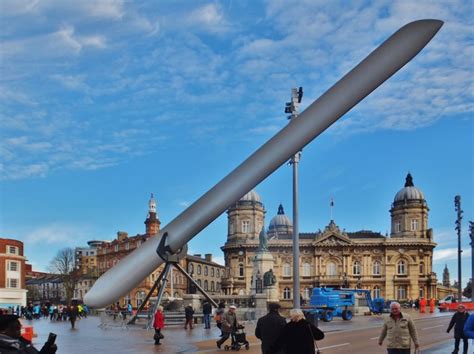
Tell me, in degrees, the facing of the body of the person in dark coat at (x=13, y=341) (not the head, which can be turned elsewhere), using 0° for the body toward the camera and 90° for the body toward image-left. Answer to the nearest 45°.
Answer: approximately 225°

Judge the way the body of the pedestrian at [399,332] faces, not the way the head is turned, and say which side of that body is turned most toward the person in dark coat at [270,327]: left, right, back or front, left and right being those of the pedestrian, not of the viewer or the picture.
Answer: right

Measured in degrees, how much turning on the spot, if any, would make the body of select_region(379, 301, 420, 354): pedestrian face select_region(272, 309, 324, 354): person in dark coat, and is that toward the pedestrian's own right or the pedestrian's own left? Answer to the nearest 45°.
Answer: approximately 45° to the pedestrian's own right

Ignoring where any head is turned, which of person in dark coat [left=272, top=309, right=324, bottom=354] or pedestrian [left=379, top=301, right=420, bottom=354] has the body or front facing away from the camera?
the person in dark coat

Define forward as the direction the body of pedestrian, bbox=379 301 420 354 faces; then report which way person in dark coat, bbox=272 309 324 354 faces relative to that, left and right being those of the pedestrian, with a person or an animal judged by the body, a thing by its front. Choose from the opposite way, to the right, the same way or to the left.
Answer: the opposite way

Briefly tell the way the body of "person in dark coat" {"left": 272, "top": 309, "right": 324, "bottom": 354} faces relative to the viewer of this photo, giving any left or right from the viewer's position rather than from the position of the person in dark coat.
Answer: facing away from the viewer

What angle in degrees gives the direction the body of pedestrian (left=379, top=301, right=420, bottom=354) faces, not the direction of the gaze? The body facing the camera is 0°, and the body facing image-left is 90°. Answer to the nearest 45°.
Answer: approximately 0°
